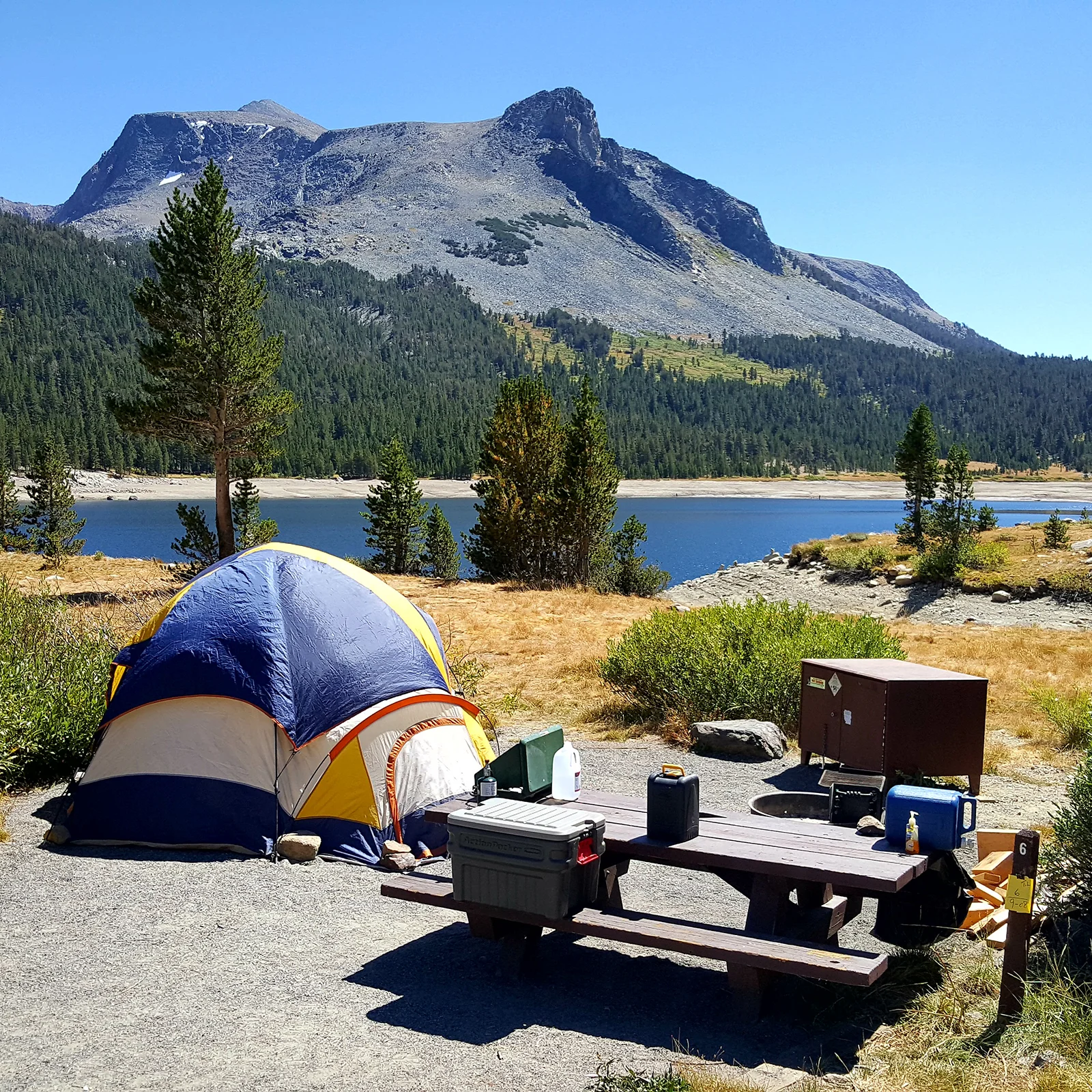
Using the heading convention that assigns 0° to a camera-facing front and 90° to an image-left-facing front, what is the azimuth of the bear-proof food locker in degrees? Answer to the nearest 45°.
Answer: approximately 45°

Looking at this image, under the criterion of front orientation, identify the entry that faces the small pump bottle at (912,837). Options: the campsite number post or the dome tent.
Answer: the dome tent

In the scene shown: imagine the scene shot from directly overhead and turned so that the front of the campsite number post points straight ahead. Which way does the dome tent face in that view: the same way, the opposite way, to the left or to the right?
to the left

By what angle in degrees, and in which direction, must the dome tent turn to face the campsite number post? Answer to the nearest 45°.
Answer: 0° — it already faces it

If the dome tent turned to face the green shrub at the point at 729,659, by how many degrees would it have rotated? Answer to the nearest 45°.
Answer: approximately 90° to its left

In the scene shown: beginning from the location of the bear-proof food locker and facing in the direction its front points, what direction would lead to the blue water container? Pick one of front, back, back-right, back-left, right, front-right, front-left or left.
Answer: front-left

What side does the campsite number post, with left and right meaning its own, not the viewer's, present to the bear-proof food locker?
back

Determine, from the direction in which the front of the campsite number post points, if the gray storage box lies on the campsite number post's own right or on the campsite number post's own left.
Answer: on the campsite number post's own right

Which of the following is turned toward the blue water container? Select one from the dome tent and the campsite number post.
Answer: the dome tent

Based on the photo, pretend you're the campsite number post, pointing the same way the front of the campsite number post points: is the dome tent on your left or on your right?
on your right

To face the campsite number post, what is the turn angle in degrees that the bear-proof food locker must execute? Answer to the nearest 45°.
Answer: approximately 45° to its left

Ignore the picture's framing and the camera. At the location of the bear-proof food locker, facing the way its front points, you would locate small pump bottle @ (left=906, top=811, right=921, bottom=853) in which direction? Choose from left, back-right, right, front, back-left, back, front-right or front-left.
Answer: front-left
